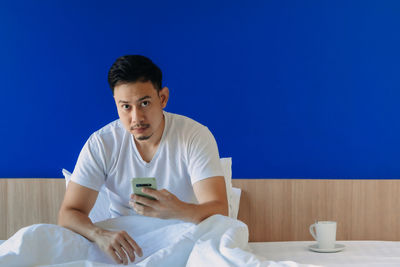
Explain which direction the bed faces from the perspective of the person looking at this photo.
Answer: facing the viewer

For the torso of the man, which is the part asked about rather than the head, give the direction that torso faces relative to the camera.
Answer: toward the camera
